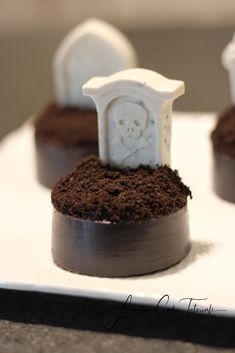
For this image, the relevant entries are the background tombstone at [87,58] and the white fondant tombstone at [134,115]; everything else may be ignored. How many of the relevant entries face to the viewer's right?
0

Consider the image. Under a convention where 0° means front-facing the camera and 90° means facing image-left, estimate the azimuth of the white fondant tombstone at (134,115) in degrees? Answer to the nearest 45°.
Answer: approximately 45°

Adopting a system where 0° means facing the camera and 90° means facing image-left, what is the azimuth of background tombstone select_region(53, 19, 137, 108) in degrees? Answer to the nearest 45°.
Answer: approximately 0°

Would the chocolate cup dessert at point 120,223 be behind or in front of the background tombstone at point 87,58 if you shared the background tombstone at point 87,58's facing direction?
in front

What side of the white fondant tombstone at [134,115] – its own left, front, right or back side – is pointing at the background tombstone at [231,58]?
back

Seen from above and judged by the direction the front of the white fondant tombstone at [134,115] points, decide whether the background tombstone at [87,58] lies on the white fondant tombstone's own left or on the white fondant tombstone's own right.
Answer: on the white fondant tombstone's own right
